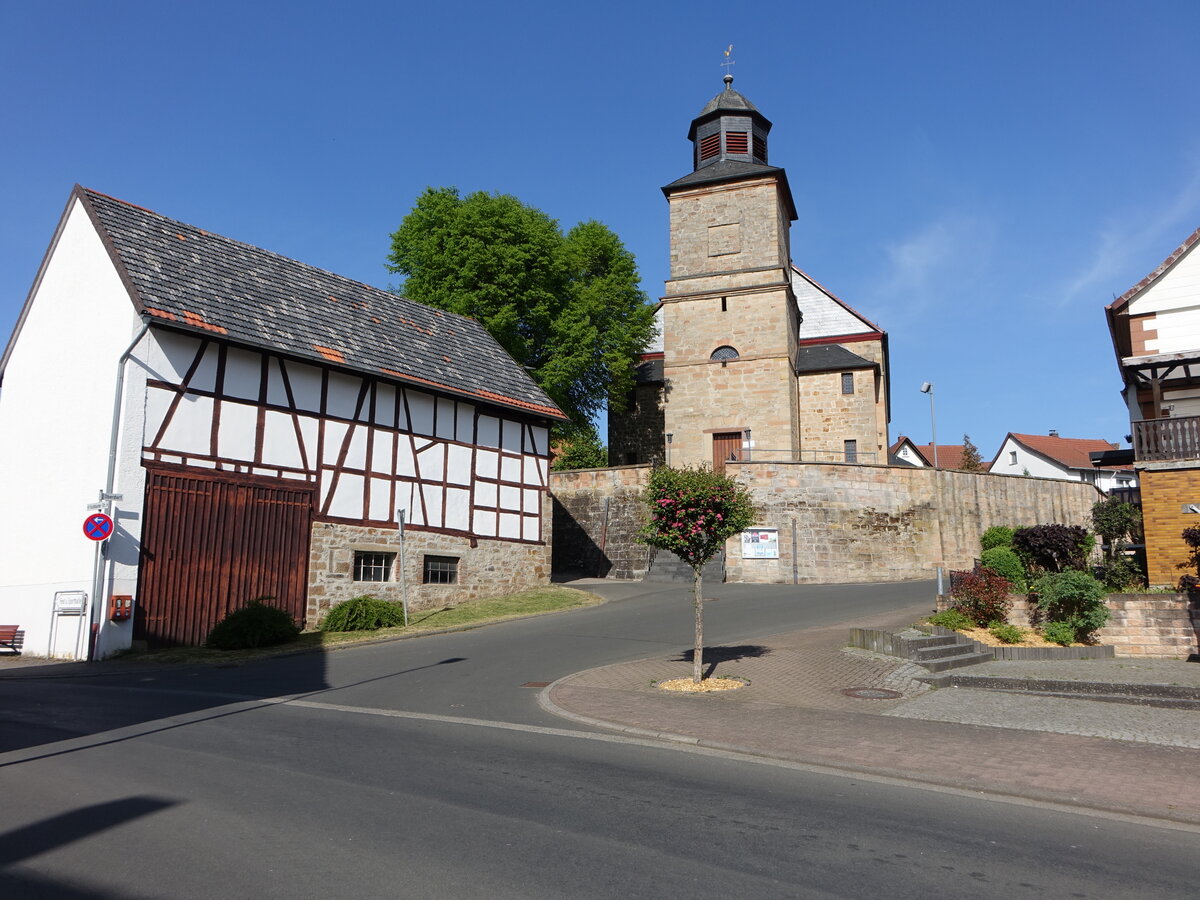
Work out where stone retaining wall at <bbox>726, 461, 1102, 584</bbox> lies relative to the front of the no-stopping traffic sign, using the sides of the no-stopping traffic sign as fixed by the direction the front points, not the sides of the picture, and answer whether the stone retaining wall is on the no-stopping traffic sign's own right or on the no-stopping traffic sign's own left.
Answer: on the no-stopping traffic sign's own left

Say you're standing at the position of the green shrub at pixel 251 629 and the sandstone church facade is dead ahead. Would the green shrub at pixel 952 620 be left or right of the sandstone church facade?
right

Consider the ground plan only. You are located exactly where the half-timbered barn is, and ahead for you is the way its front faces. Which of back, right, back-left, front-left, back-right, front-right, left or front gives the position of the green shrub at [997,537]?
front-left

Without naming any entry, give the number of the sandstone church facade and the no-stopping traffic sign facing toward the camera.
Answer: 2

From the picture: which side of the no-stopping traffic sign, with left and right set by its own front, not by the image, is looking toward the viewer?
front

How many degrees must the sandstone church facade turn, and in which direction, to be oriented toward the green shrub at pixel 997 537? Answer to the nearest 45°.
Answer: approximately 45° to its left

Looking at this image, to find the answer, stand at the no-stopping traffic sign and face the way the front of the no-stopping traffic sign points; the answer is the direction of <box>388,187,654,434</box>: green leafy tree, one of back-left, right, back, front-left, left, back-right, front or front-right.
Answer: back-left

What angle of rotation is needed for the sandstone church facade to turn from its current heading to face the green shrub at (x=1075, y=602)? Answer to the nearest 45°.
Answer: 0° — it already faces it

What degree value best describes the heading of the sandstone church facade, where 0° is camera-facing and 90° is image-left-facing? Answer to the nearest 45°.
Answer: approximately 0°

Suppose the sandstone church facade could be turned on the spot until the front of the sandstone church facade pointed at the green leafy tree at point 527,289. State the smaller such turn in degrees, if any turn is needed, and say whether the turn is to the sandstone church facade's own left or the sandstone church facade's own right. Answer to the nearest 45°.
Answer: approximately 45° to the sandstone church facade's own right

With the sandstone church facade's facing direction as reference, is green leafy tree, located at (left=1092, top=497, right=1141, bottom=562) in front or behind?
in front

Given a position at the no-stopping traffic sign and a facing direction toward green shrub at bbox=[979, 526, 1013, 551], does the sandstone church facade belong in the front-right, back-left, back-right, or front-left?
front-left

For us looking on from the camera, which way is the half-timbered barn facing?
facing the viewer and to the right of the viewer
